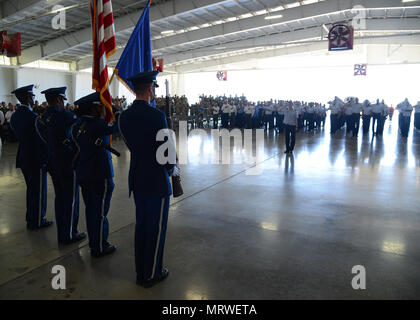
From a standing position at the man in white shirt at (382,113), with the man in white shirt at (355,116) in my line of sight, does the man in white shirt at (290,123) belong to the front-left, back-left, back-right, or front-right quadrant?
front-left

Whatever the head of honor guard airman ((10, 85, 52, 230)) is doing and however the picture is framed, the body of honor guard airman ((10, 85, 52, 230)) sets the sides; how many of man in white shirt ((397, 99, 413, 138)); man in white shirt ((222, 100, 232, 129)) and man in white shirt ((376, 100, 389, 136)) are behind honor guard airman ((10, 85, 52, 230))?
0

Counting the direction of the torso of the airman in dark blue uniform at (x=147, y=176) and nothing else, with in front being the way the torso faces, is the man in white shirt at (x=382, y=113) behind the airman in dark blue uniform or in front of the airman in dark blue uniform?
in front

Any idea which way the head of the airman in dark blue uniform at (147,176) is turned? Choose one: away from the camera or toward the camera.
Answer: away from the camera

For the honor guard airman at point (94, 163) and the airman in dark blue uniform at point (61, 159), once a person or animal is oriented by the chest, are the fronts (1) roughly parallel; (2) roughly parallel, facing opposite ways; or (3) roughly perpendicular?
roughly parallel

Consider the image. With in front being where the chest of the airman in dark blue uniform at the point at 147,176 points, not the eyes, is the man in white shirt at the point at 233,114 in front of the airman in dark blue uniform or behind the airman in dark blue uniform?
in front

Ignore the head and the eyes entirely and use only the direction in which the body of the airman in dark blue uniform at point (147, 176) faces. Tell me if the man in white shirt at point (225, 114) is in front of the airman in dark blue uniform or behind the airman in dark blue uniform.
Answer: in front

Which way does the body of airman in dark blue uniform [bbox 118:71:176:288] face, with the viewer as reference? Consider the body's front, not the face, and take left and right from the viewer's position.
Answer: facing away from the viewer and to the right of the viewer

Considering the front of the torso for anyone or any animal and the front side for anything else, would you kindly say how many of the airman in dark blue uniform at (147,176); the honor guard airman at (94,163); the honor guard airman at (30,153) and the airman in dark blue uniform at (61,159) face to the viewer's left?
0

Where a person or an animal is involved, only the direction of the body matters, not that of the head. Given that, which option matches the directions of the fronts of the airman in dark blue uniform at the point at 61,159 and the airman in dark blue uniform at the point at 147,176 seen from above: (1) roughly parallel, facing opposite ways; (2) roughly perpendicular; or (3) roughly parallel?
roughly parallel

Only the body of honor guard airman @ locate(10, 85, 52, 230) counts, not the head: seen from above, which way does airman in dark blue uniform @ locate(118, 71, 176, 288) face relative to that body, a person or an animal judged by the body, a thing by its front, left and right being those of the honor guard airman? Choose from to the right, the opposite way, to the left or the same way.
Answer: the same way
